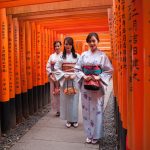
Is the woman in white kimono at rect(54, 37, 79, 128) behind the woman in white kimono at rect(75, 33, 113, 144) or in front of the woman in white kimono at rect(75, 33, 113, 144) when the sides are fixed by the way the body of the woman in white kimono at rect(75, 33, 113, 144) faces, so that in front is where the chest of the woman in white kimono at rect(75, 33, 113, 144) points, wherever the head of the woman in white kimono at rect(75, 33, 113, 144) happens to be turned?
behind

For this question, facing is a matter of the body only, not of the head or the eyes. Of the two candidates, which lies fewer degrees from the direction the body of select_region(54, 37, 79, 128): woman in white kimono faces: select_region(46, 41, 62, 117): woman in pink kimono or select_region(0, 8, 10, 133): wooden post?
the wooden post

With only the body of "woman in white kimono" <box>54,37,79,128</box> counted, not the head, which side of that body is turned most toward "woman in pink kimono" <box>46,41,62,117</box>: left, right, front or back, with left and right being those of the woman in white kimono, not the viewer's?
back

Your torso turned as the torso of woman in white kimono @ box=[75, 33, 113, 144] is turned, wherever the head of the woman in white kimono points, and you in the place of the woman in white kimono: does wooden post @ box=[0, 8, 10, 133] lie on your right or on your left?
on your right

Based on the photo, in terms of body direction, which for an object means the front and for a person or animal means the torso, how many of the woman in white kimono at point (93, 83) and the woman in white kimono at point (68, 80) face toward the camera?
2

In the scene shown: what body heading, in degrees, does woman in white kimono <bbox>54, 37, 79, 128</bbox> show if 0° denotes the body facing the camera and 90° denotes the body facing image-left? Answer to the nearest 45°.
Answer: approximately 0°

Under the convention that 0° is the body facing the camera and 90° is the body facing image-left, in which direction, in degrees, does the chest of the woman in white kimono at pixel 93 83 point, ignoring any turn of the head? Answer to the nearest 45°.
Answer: approximately 0°
